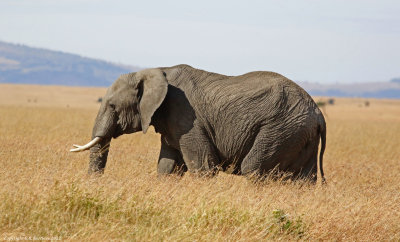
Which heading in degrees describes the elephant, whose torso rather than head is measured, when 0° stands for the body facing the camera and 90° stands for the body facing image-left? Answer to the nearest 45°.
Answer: approximately 90°
